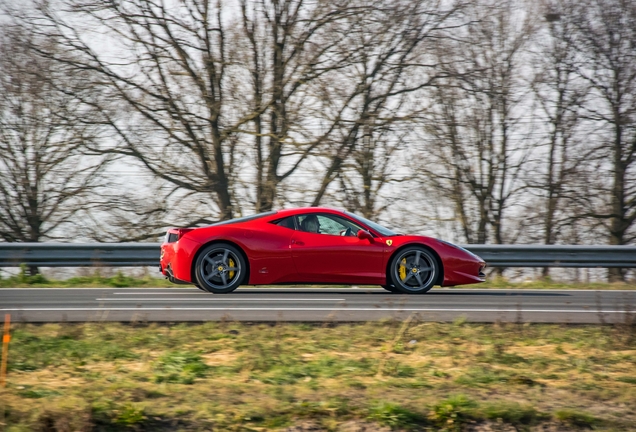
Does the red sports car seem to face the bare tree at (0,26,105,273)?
no

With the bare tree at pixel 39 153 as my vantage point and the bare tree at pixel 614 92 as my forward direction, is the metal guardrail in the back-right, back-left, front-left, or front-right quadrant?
front-right

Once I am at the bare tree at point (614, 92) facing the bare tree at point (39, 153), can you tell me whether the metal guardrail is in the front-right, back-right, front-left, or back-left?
front-left

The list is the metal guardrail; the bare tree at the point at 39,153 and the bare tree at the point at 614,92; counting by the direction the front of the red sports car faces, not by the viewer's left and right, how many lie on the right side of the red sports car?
0

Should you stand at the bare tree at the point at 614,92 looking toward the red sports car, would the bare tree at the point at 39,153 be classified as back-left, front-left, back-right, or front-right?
front-right

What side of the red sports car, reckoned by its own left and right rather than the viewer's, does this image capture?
right

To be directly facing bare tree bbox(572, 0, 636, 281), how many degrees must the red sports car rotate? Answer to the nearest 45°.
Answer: approximately 45° to its left
